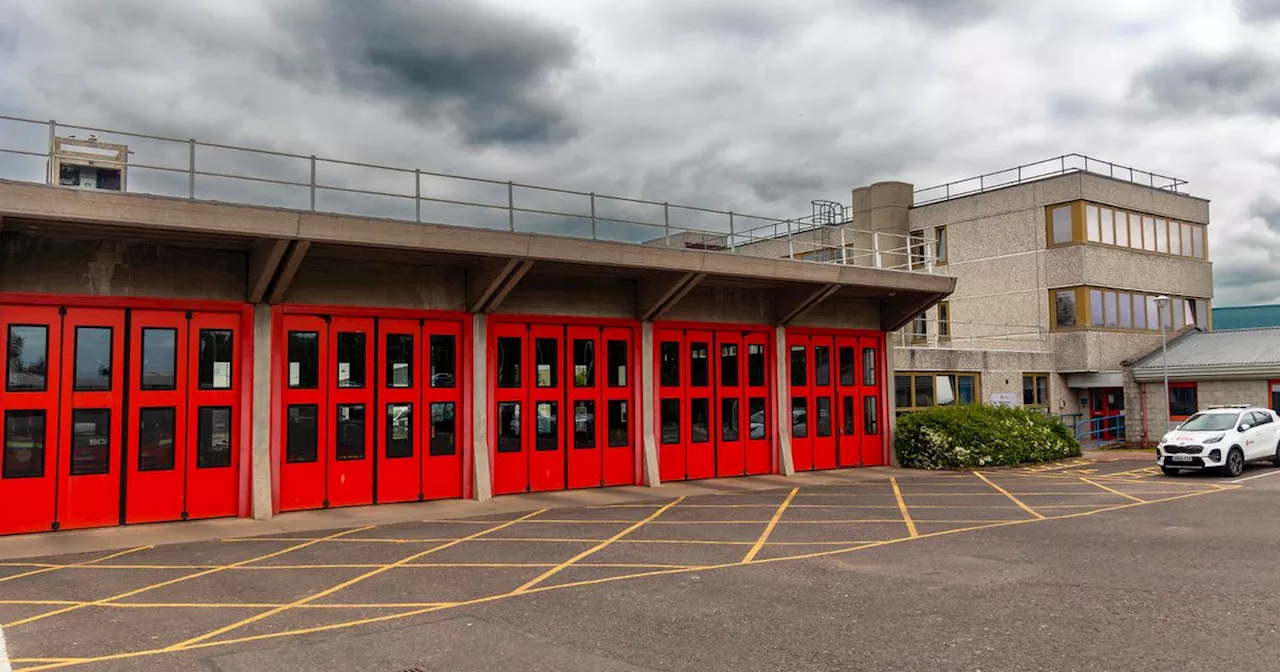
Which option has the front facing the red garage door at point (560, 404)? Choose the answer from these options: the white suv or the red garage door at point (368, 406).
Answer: the white suv

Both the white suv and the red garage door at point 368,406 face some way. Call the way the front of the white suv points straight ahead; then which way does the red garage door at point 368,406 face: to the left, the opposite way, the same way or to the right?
to the left

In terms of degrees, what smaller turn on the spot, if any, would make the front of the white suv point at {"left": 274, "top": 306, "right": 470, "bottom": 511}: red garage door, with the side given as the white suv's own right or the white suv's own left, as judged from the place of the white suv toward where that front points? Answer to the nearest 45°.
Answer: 0° — it already faces it

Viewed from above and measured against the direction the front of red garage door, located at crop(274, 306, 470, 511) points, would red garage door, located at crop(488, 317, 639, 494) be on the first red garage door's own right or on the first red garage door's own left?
on the first red garage door's own left

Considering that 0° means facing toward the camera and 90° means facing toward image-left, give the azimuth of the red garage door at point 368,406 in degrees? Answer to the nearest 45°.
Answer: approximately 0°

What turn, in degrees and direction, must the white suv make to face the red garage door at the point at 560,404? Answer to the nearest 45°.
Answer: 0° — it already faces it

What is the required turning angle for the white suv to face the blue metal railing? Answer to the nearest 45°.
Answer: approximately 135° to its right

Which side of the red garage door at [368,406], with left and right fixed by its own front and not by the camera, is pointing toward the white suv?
left

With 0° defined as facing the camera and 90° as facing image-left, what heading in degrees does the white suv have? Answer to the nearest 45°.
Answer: approximately 45°

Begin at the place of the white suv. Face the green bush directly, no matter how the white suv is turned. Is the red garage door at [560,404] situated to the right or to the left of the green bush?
left
